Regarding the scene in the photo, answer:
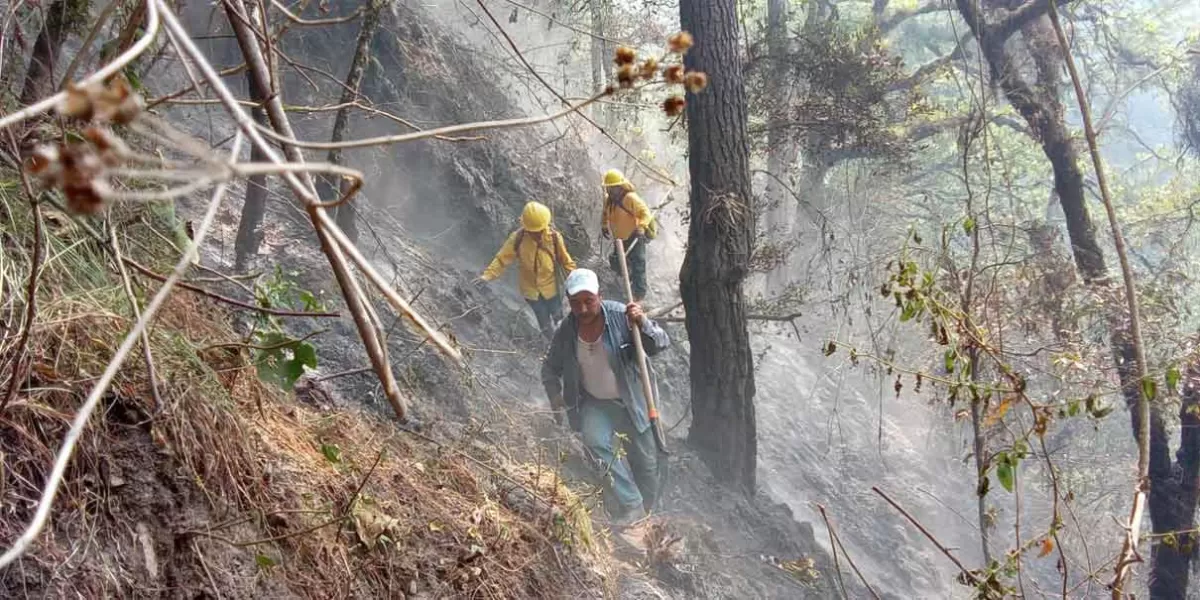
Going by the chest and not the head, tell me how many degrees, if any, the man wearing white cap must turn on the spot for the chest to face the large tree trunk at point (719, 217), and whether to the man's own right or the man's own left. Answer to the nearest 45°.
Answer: approximately 135° to the man's own left

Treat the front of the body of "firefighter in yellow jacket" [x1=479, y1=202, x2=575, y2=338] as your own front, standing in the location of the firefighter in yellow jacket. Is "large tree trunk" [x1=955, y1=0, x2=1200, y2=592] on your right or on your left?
on your left

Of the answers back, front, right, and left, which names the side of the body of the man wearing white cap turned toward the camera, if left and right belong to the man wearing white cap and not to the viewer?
front

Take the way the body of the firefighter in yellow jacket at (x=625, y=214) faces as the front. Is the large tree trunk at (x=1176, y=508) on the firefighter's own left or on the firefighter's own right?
on the firefighter's own left

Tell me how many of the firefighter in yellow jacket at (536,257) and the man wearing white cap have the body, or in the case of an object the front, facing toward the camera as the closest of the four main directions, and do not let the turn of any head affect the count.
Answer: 2

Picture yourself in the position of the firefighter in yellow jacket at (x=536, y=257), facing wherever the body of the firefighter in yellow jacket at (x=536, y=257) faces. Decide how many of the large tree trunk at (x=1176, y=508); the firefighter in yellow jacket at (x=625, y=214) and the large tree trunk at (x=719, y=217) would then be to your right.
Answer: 0

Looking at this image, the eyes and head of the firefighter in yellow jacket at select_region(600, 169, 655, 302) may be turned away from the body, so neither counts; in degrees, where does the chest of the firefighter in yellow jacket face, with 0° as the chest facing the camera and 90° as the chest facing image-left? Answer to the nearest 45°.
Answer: approximately 45°

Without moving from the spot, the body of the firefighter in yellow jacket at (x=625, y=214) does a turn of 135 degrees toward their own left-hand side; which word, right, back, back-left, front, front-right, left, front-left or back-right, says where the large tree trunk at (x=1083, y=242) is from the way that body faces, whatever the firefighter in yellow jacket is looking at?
front

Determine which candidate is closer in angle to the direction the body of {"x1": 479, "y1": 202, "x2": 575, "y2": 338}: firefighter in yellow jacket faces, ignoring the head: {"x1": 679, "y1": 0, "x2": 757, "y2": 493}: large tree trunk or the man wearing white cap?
the man wearing white cap

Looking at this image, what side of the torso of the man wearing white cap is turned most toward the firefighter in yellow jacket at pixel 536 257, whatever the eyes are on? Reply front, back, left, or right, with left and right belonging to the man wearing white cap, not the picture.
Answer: back

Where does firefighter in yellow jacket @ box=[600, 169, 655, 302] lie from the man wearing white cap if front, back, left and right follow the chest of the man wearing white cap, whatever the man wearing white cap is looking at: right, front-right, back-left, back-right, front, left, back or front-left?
back

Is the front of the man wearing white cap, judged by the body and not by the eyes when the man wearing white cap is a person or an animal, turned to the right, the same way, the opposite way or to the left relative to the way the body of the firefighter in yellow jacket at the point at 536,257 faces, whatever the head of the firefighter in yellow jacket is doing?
the same way

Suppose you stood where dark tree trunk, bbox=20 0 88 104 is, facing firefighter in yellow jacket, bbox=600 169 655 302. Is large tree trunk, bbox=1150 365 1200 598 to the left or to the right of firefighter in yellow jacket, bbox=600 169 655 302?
right

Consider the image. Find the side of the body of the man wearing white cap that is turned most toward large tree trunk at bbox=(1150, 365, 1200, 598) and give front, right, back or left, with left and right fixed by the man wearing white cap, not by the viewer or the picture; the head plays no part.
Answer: left
